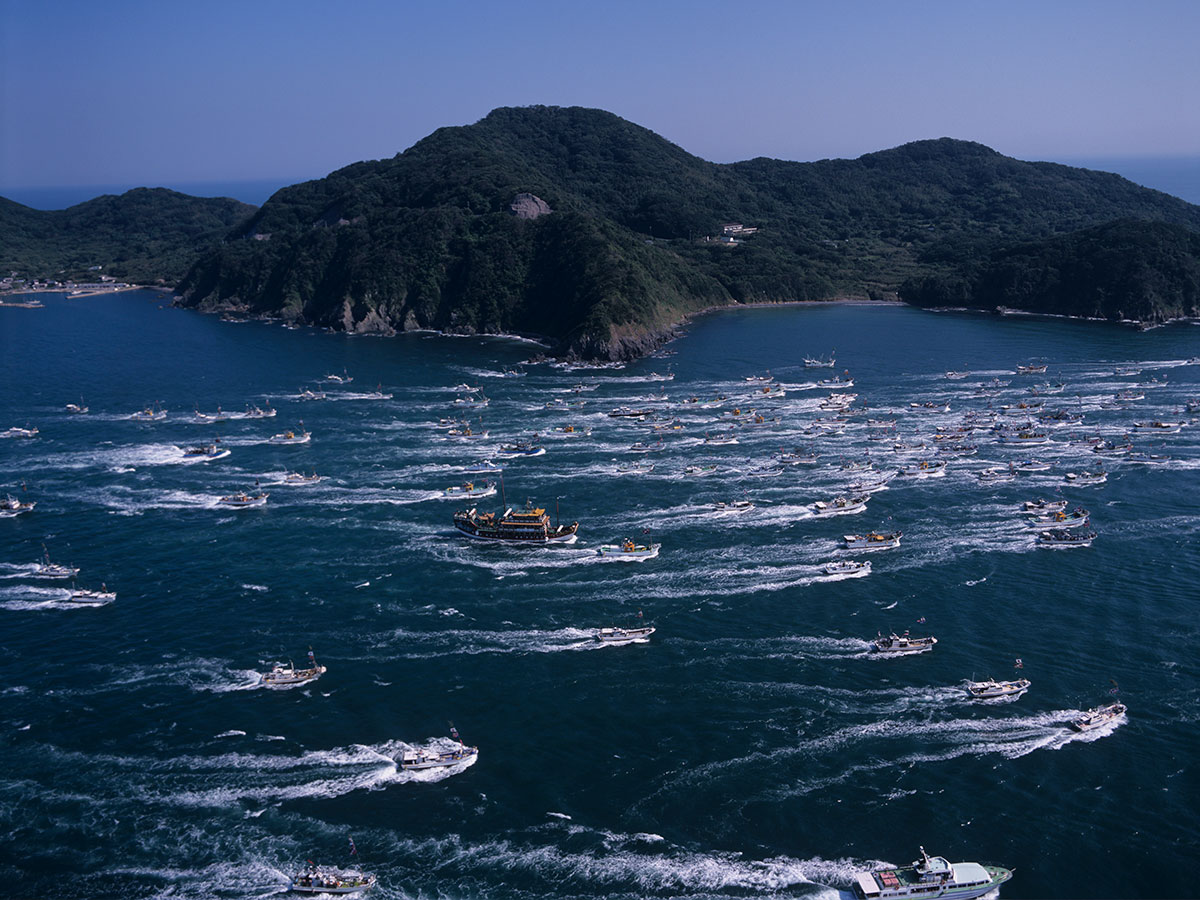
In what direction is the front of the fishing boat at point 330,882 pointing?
to the viewer's right

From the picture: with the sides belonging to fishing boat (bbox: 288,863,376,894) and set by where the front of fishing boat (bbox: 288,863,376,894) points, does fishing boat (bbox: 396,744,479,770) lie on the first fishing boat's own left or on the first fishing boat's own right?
on the first fishing boat's own left

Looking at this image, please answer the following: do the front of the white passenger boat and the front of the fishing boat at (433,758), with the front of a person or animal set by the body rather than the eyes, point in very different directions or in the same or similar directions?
same or similar directions

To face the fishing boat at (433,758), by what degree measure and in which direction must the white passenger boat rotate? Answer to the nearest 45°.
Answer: approximately 180°

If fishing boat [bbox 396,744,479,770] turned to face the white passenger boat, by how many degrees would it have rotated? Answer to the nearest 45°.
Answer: approximately 45° to its right

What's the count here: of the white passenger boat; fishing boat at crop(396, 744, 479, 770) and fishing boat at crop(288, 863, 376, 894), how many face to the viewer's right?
3

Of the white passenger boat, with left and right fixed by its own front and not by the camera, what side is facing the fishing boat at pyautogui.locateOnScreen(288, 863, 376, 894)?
back

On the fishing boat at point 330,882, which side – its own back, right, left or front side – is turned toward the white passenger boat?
front

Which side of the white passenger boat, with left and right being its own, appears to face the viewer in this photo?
right

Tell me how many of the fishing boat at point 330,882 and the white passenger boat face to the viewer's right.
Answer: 2

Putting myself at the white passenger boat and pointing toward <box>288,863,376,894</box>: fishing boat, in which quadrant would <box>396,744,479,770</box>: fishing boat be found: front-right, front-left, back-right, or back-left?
front-right

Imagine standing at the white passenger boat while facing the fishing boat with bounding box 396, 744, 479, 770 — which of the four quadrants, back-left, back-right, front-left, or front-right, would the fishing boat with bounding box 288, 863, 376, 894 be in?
front-left

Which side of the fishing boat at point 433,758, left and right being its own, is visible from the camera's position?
right

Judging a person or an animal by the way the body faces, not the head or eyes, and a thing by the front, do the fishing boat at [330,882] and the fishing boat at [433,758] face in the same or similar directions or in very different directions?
same or similar directions

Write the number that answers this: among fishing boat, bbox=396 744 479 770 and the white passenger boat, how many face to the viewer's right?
2
